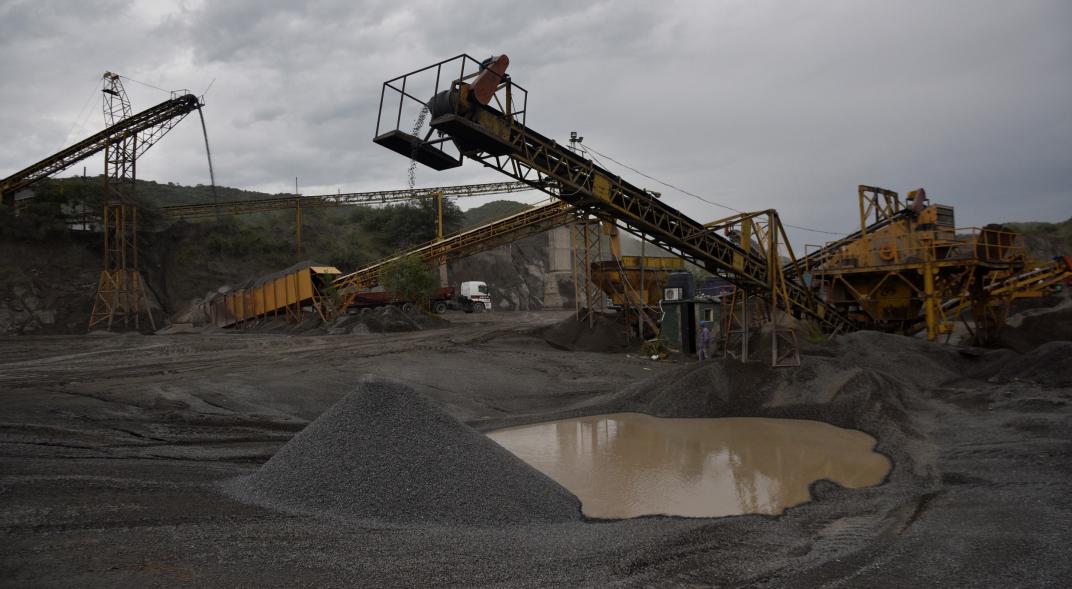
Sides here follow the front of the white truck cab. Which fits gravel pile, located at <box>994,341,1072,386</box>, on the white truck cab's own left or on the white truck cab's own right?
on the white truck cab's own right

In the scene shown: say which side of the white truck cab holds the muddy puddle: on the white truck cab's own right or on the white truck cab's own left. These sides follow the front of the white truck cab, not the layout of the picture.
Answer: on the white truck cab's own right

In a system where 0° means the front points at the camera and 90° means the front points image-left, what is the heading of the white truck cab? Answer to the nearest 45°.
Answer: approximately 270°

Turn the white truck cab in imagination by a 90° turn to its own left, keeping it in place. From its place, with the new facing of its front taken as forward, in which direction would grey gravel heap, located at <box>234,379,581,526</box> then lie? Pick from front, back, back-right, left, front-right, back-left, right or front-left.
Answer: back

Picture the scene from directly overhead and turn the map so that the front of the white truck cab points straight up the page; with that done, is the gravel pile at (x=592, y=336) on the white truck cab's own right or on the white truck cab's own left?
on the white truck cab's own right
